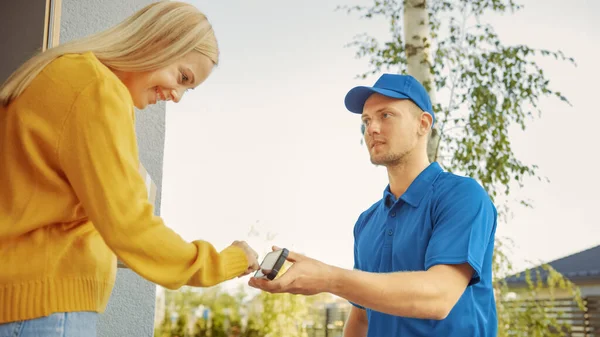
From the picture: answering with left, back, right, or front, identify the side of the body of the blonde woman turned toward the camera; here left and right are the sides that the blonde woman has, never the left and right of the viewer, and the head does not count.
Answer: right

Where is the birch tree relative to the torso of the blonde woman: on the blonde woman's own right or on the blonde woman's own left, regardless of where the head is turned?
on the blonde woman's own left

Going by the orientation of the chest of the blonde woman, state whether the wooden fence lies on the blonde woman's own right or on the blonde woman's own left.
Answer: on the blonde woman's own left
